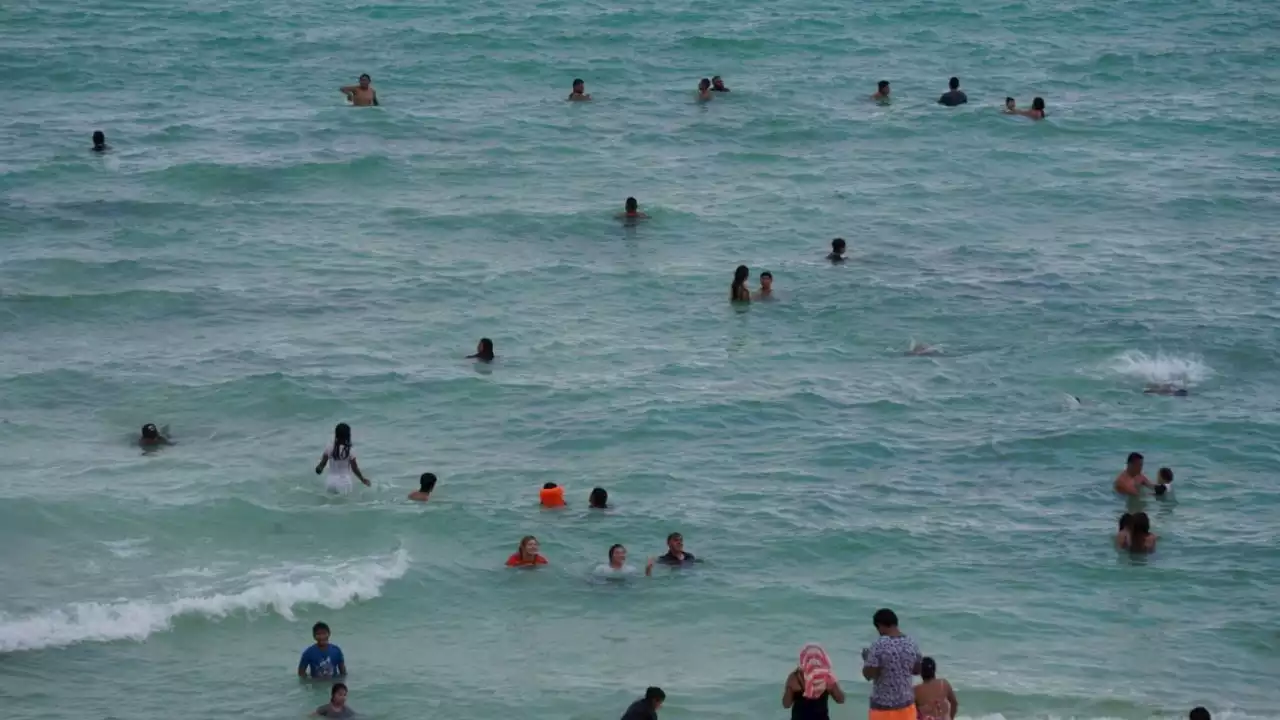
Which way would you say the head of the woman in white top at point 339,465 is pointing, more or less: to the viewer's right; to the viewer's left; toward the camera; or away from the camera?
away from the camera

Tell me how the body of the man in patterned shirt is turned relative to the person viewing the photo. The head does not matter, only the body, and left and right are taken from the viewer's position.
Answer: facing away from the viewer and to the left of the viewer

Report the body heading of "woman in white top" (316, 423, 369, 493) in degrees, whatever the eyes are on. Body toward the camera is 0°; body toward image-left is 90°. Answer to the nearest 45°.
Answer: approximately 180°

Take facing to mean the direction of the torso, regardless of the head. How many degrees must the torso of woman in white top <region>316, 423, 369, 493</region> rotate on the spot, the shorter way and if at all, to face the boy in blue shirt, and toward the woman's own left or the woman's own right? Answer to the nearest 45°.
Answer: approximately 180°

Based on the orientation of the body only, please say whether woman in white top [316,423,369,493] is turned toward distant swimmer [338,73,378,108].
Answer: yes

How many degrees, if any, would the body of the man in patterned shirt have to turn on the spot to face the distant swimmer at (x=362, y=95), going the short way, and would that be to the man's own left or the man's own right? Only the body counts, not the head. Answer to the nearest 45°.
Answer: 0° — they already face them

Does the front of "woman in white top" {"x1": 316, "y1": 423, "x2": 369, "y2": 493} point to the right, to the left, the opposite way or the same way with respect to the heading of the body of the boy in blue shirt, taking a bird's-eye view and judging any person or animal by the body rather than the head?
the opposite way

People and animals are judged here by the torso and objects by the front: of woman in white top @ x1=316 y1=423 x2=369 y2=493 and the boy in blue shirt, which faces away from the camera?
the woman in white top

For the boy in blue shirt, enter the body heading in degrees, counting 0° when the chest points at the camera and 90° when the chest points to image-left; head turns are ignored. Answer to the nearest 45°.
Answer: approximately 0°

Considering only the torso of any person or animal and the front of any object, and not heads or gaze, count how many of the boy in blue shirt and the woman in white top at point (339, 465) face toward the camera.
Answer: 1
